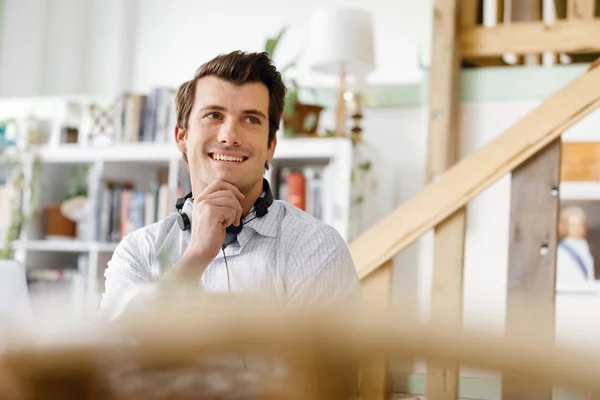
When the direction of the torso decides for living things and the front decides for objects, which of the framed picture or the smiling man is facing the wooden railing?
the framed picture

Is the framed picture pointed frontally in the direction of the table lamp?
no

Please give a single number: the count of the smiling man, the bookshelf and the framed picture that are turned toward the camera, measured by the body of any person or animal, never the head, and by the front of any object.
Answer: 3

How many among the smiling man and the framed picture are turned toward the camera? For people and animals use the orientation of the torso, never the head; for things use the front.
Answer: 2

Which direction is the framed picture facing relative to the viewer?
toward the camera

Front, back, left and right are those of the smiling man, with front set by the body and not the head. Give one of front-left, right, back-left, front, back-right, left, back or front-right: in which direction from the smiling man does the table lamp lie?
back

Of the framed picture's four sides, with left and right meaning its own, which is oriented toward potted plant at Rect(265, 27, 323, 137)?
right

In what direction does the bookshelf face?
toward the camera

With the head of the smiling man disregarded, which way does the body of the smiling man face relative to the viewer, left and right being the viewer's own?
facing the viewer

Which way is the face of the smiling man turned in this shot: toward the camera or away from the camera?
toward the camera

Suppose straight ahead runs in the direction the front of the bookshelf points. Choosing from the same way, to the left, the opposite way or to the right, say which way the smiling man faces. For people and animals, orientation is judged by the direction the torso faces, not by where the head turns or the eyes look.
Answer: the same way

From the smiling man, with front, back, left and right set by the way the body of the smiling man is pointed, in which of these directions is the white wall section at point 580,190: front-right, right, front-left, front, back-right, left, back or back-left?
back-left

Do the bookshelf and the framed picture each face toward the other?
no

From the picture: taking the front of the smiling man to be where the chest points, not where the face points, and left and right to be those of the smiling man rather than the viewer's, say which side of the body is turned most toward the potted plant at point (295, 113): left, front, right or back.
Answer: back

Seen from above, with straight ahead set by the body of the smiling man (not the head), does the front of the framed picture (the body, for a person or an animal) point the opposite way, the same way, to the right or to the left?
the same way

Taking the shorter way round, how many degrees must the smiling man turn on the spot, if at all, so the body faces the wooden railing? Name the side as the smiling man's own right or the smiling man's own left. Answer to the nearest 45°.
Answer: approximately 135° to the smiling man's own left

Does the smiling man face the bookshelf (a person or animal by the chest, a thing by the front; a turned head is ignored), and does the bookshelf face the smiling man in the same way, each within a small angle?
no

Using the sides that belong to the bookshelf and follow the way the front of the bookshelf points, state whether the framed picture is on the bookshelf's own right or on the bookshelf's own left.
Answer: on the bookshelf's own left
